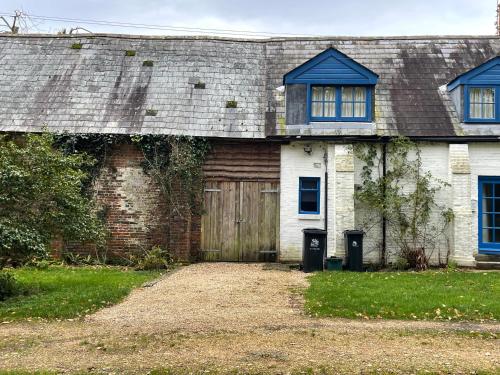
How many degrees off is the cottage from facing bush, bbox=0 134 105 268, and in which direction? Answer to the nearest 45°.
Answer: approximately 45° to its right

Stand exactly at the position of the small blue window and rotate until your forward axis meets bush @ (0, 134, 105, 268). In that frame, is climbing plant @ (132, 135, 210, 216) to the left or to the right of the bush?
right

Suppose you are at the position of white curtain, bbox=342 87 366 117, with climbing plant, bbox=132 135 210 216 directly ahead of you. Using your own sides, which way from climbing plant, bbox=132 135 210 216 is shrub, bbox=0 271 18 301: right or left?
left

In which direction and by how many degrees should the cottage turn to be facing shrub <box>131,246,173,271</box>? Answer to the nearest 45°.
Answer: approximately 90° to its right

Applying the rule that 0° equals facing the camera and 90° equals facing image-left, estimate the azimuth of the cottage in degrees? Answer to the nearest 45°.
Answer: approximately 0°

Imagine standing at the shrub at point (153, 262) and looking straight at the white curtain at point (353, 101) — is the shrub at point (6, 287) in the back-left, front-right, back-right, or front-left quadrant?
back-right

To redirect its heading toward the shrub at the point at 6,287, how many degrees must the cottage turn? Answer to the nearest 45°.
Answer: approximately 45° to its right
